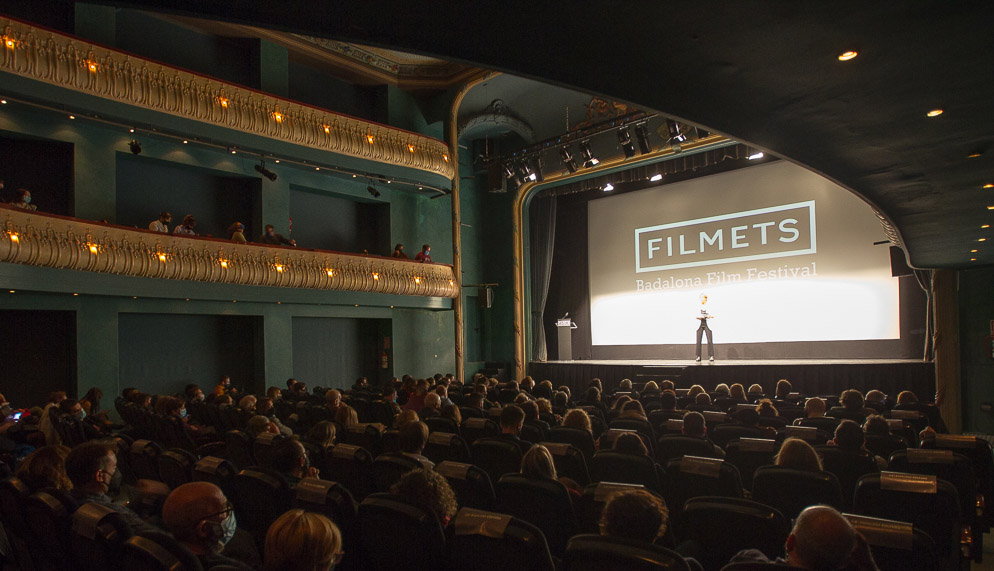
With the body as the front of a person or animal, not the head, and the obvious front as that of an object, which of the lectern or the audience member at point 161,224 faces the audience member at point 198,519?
the lectern

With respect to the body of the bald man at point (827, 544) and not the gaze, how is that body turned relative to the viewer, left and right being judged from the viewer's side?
facing away from the viewer

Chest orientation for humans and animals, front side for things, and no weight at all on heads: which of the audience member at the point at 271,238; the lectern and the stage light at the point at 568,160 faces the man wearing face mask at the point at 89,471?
the lectern

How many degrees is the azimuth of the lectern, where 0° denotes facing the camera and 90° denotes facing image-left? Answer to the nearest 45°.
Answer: approximately 0°

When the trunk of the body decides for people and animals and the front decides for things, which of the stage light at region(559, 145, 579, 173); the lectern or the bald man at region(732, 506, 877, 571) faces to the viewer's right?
the stage light
